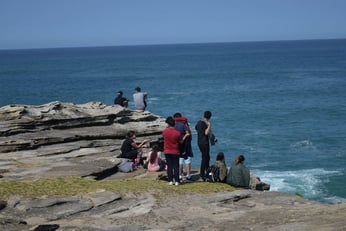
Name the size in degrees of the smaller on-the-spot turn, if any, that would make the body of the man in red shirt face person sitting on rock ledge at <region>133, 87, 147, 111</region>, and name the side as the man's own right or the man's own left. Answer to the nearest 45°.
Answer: approximately 45° to the man's own left

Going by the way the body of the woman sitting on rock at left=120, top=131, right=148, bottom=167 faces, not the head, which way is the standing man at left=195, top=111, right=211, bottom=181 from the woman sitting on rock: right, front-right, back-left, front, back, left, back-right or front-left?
front-right

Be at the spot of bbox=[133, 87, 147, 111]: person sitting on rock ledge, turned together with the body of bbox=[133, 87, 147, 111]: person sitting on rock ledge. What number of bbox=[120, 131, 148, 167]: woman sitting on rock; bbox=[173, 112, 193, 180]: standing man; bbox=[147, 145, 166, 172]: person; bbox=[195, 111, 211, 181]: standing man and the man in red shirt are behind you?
5

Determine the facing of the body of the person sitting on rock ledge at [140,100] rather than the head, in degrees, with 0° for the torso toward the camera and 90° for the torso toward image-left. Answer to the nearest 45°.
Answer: approximately 180°

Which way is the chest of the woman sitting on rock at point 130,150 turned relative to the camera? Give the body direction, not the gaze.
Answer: to the viewer's right

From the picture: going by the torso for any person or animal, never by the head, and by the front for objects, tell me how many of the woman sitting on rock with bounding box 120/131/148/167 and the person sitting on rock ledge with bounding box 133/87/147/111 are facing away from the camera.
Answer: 1

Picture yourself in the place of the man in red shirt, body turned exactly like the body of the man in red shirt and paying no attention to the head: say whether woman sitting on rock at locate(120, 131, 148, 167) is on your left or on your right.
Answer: on your left

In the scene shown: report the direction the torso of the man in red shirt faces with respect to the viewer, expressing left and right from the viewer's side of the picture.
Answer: facing away from the viewer and to the right of the viewer
